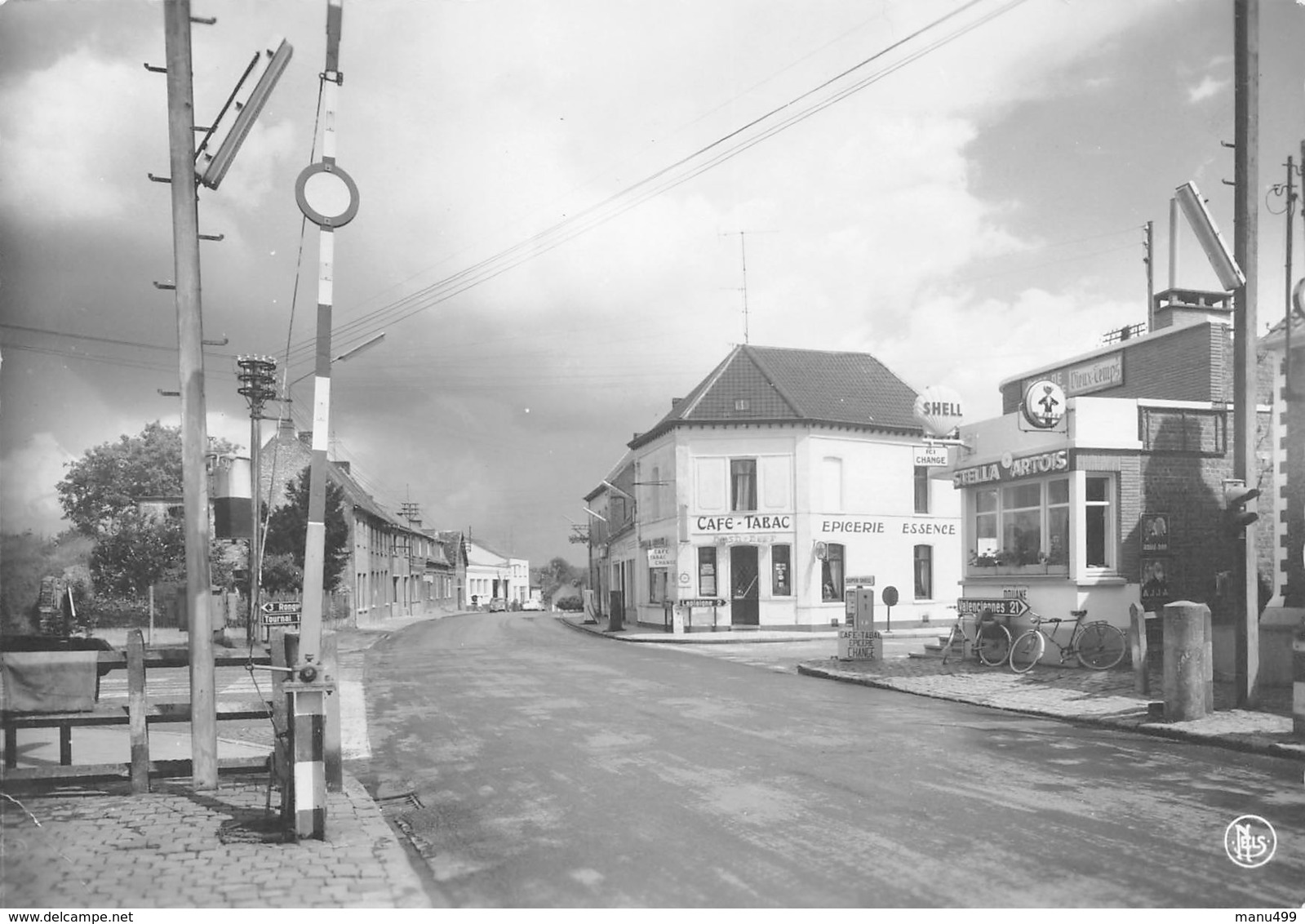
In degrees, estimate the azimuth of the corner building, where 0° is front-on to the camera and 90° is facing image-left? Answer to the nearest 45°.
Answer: approximately 0°

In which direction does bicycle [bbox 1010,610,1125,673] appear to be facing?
to the viewer's left

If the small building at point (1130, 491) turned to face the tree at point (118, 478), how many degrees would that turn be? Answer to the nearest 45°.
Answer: approximately 45° to its right

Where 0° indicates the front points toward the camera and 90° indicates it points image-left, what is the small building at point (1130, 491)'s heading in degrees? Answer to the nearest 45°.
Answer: approximately 45°

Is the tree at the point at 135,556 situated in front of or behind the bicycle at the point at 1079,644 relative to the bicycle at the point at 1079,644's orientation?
in front

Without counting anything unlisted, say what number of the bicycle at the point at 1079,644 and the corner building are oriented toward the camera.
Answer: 1

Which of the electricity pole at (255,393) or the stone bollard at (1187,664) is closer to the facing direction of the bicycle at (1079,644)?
the electricity pole

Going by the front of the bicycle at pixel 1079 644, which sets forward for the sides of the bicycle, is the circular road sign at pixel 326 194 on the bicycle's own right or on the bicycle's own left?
on the bicycle's own left

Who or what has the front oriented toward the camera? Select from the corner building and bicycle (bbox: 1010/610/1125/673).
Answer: the corner building
